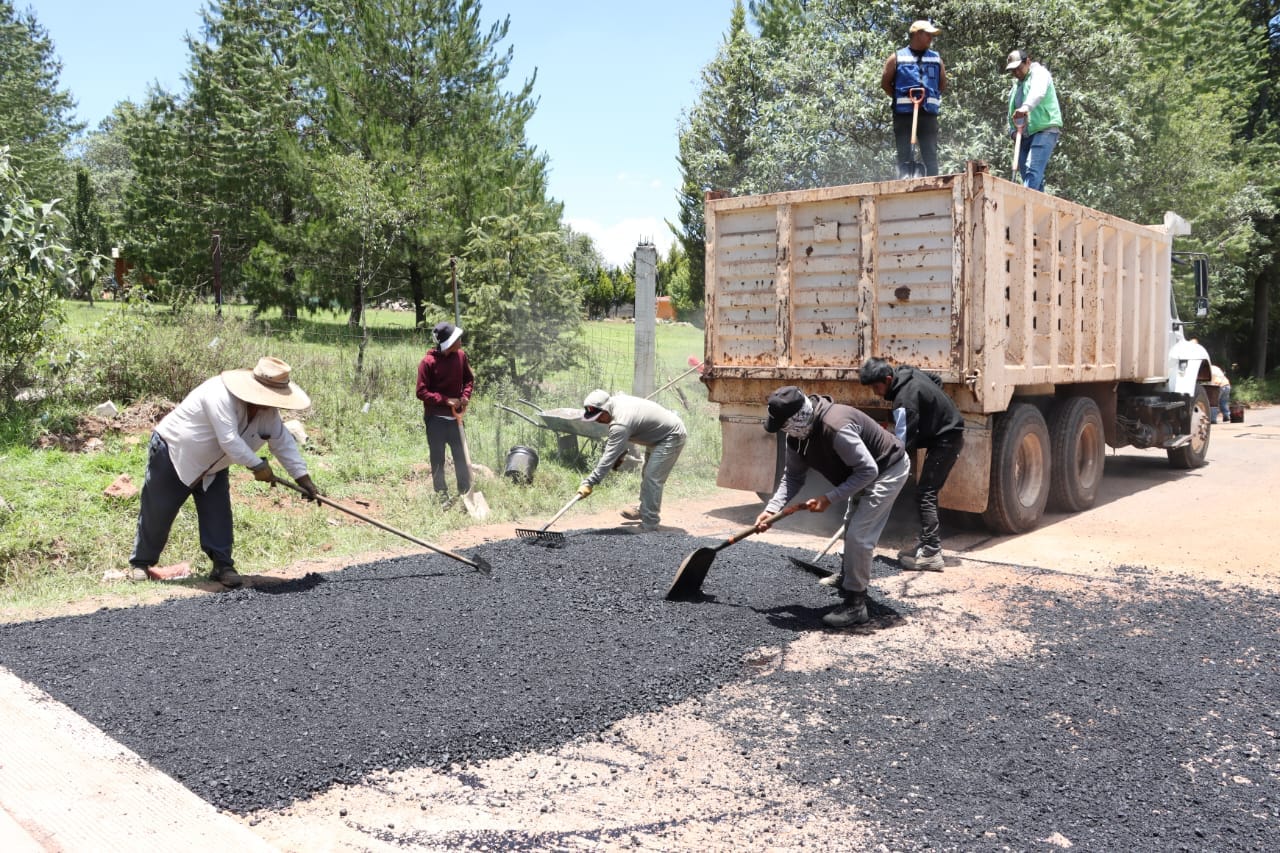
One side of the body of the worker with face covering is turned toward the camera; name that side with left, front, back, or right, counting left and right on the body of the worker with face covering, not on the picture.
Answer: left

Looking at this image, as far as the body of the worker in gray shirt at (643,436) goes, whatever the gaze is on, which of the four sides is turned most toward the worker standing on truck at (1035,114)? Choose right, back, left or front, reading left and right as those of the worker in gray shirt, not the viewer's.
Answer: back

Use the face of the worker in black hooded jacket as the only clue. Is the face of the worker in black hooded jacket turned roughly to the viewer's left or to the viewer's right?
to the viewer's left

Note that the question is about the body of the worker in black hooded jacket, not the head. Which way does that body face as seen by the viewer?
to the viewer's left

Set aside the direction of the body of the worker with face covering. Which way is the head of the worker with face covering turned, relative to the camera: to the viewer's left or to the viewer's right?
to the viewer's left

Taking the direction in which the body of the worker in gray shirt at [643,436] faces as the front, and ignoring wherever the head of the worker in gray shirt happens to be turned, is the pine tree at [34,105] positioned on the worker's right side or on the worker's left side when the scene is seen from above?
on the worker's right side

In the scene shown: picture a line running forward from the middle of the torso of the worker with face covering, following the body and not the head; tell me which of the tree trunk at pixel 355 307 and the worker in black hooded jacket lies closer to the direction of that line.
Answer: the tree trunk

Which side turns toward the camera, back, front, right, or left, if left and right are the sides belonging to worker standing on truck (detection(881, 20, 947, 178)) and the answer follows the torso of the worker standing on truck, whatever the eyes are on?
front

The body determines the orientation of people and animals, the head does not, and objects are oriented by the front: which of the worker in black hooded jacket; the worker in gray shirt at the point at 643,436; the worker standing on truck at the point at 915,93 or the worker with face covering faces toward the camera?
the worker standing on truck

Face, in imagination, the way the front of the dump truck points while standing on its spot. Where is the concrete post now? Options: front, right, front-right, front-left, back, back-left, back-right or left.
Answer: left

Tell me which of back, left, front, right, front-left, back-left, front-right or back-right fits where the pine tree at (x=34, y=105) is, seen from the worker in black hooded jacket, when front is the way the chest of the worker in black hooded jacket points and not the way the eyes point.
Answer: front-right

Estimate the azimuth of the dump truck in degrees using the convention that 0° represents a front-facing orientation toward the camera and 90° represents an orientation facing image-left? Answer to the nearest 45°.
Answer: approximately 225°

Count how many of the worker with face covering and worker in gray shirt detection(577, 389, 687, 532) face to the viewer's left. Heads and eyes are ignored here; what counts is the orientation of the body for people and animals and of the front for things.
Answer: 2

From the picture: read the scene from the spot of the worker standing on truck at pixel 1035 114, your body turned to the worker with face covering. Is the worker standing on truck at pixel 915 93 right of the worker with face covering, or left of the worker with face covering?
right

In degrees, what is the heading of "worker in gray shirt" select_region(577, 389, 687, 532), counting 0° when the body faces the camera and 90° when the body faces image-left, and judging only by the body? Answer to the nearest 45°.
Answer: approximately 90°

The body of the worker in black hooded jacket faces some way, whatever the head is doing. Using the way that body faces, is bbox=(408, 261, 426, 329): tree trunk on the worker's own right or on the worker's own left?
on the worker's own right
